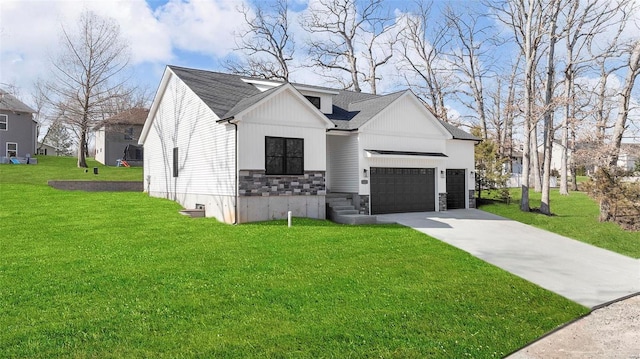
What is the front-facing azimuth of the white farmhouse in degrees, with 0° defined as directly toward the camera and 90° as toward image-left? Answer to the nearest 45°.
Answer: approximately 315°

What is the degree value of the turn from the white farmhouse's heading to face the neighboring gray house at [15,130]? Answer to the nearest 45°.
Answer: approximately 180°

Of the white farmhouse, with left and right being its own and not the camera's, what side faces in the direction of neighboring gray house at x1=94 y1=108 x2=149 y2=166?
back
